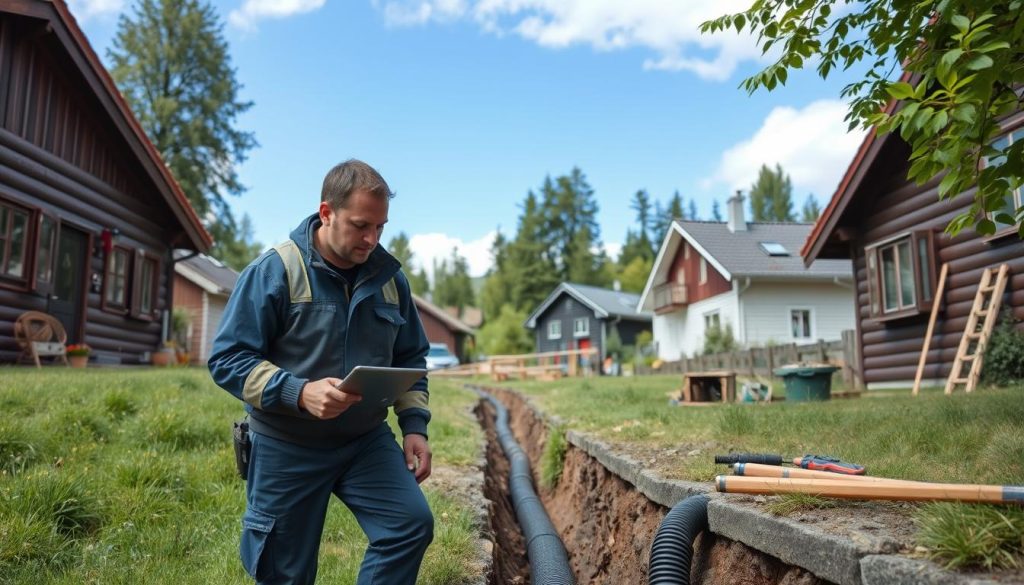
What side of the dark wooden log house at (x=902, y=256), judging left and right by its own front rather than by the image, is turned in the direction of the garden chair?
front

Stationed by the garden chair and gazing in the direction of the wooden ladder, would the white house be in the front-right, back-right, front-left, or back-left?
front-left

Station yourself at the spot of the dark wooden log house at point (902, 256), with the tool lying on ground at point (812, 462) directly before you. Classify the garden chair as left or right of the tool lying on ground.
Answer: right

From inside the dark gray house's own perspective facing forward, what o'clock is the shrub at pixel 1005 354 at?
The shrub is roughly at 10 o'clock from the dark gray house.

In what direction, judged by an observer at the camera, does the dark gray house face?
facing the viewer and to the left of the viewer

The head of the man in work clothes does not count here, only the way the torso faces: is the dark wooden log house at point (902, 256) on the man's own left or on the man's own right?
on the man's own left

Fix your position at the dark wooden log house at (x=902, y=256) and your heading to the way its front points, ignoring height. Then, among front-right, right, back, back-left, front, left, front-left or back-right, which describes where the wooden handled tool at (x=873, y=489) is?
front-left

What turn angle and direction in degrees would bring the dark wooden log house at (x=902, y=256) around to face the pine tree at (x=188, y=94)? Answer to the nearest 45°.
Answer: approximately 45° to its right

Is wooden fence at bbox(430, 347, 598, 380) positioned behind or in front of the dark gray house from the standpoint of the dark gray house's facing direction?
in front

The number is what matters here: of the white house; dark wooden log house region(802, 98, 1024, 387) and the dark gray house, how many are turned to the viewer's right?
0

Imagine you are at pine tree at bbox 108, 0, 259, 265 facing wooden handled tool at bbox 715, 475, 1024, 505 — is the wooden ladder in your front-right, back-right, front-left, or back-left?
front-left
